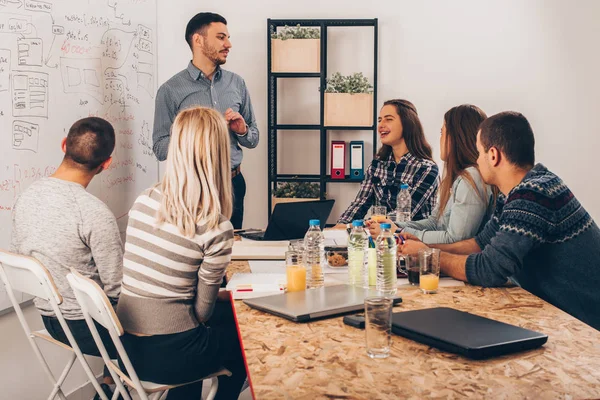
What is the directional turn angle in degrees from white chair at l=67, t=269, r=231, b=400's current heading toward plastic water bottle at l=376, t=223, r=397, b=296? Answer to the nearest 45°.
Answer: approximately 45° to its right

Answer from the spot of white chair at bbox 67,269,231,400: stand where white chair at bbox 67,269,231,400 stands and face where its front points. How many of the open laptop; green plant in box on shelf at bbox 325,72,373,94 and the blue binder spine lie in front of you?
3

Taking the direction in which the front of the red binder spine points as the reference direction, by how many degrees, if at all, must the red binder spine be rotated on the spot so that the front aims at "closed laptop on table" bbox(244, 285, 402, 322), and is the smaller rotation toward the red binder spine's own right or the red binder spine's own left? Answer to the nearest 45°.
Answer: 0° — it already faces it

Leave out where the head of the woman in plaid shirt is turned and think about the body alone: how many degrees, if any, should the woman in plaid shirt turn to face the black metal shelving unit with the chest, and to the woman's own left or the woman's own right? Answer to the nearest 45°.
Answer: approximately 90° to the woman's own right

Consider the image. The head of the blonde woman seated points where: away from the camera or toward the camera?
away from the camera

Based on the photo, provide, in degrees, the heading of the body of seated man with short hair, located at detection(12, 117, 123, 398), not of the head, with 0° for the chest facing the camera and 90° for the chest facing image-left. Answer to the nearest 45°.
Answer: approximately 225°

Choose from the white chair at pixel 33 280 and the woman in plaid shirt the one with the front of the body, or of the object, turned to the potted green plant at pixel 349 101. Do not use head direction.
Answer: the white chair

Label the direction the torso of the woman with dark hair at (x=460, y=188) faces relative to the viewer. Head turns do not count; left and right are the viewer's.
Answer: facing to the left of the viewer

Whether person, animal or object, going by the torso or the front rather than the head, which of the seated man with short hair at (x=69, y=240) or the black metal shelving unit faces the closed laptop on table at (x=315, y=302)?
the black metal shelving unit

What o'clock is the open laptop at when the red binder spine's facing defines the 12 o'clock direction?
The open laptop is roughly at 12 o'clock from the red binder spine.
